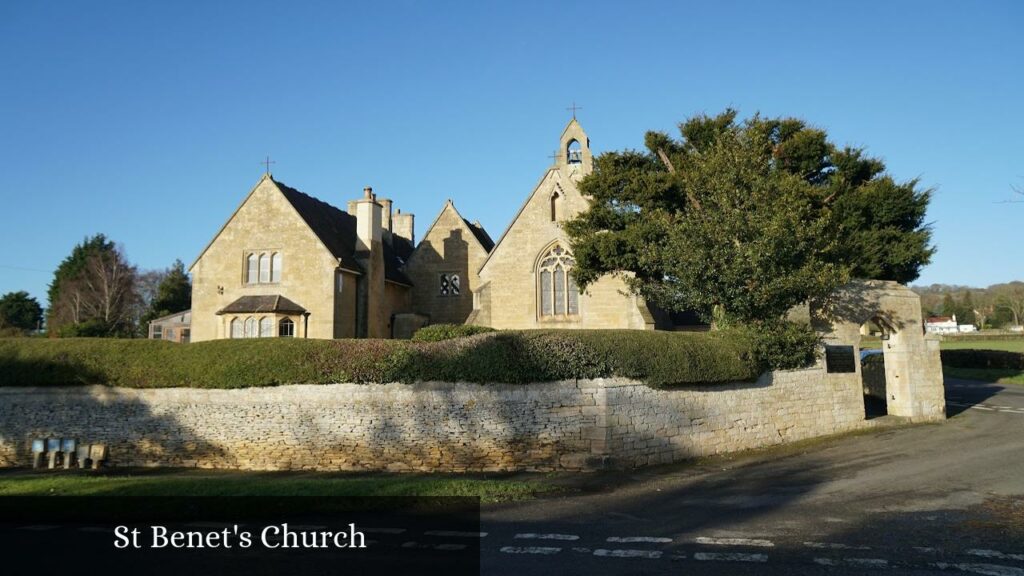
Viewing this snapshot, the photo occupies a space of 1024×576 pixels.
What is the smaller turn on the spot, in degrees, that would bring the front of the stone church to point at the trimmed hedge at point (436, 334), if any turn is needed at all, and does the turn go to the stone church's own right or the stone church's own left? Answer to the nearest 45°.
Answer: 0° — it already faces it

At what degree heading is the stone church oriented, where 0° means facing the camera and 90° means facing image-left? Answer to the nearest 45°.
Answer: approximately 0°

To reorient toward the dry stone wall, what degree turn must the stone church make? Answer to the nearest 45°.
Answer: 0° — it already faces it

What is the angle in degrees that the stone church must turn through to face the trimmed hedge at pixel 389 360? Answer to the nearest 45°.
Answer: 0° — it already faces it

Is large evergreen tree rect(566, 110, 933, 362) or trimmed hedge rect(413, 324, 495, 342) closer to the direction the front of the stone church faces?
the trimmed hedge

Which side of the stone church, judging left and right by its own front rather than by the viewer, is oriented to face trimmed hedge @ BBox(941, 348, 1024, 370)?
left

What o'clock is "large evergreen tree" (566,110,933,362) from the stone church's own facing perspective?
The large evergreen tree is roughly at 10 o'clock from the stone church.
